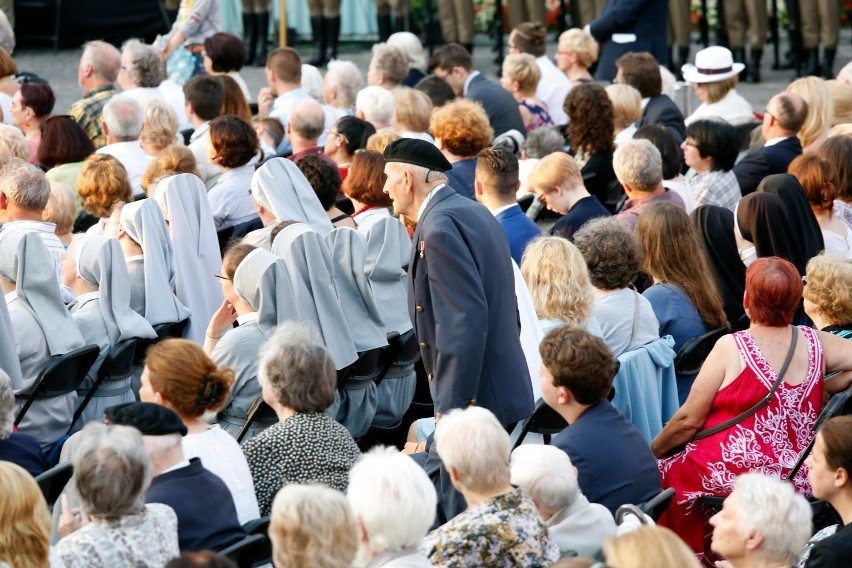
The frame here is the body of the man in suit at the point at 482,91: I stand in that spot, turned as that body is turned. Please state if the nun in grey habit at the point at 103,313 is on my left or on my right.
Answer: on my left

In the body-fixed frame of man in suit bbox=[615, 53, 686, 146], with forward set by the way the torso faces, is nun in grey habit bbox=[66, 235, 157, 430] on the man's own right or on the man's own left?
on the man's own left

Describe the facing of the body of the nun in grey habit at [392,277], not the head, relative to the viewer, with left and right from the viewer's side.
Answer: facing away from the viewer and to the left of the viewer

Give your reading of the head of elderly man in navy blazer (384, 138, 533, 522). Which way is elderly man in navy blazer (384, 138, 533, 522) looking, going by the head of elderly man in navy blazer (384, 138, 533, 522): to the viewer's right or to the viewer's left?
to the viewer's left

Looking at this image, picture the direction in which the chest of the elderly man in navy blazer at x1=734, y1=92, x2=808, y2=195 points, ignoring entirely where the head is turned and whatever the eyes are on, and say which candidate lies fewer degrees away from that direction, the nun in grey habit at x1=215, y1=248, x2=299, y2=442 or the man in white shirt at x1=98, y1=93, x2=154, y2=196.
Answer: the man in white shirt

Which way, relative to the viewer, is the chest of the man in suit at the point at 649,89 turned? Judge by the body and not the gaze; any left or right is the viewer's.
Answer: facing away from the viewer and to the left of the viewer

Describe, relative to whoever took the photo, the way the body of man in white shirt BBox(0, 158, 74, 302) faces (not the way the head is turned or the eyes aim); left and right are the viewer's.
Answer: facing away from the viewer and to the left of the viewer

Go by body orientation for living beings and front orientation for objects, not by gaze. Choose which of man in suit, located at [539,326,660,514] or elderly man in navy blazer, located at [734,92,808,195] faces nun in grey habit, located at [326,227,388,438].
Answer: the man in suit

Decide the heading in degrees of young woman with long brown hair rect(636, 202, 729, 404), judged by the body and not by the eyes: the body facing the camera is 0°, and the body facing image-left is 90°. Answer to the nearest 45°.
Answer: approximately 135°

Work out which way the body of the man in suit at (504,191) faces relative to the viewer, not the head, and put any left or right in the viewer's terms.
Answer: facing away from the viewer and to the left of the viewer
